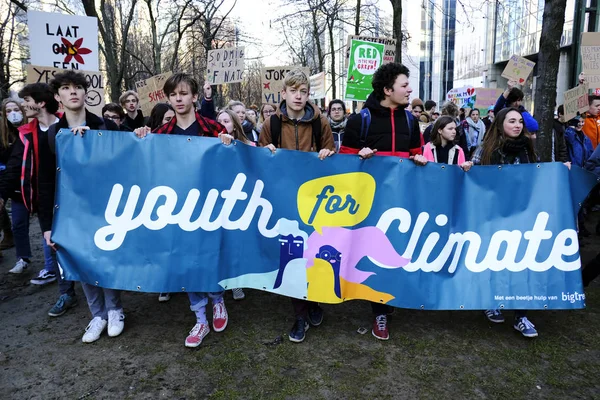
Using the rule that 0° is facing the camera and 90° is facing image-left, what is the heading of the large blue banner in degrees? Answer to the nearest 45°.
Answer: approximately 0°

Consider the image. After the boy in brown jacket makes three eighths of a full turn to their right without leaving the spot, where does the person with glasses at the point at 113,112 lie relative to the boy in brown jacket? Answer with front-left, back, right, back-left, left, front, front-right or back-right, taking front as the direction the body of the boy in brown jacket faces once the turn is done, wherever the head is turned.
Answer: front

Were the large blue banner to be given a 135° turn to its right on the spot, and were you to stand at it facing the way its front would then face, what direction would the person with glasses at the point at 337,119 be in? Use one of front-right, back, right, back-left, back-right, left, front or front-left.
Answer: front-right

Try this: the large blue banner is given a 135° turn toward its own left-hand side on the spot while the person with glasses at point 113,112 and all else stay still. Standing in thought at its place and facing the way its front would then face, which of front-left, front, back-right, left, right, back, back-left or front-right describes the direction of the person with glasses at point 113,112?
left

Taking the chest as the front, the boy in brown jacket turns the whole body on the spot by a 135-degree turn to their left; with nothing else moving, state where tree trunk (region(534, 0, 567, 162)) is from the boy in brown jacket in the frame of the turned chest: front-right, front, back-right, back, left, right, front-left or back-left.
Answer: front

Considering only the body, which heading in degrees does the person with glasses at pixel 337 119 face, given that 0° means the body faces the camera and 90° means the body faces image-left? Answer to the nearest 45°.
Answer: approximately 0°
